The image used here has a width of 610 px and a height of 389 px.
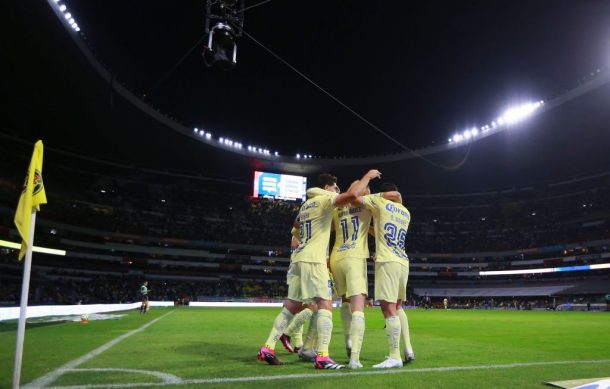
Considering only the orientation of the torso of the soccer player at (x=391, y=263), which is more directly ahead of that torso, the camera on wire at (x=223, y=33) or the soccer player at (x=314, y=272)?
the camera on wire

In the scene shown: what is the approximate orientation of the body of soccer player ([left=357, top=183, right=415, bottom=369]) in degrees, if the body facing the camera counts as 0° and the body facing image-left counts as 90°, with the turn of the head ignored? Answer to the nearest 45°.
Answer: approximately 135°

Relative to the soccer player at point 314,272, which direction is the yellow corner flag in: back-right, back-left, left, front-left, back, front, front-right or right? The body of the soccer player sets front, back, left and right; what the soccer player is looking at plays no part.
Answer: back

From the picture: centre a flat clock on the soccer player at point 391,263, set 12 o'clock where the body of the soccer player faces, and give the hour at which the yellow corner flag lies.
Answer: The yellow corner flag is roughly at 9 o'clock from the soccer player.

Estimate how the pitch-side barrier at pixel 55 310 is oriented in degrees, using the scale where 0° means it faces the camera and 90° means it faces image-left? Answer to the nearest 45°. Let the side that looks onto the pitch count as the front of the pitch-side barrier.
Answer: approximately 315°

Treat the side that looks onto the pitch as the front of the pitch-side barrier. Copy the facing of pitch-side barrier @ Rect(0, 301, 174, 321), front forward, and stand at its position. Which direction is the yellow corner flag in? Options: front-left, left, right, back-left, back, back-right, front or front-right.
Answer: front-right

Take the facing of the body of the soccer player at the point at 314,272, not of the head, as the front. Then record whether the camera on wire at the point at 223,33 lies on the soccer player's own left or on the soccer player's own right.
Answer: on the soccer player's own left

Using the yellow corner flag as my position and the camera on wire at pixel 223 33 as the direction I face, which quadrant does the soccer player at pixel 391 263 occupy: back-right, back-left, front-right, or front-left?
front-right

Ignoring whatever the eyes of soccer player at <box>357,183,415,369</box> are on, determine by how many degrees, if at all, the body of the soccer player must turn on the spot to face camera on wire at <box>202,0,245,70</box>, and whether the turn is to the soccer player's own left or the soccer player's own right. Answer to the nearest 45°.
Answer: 0° — they already face it

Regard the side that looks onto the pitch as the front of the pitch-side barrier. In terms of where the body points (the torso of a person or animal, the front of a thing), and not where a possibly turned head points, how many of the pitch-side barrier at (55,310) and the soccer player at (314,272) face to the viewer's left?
0

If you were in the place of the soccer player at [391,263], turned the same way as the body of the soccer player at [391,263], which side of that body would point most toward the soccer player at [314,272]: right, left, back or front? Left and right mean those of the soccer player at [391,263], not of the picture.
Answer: left

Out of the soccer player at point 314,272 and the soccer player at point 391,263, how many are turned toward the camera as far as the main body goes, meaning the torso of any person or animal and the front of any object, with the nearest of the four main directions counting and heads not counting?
0
